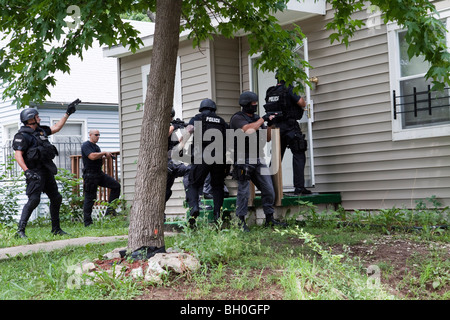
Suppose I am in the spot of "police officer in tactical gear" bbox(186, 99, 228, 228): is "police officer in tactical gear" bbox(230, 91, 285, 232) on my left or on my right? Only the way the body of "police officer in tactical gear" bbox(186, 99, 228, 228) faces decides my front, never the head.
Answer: on my right

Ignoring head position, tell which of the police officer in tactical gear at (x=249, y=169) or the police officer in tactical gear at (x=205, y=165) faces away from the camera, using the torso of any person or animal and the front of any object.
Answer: the police officer in tactical gear at (x=205, y=165)

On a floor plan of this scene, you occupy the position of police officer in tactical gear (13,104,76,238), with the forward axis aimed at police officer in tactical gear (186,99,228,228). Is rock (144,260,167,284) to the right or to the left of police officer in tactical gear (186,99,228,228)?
right

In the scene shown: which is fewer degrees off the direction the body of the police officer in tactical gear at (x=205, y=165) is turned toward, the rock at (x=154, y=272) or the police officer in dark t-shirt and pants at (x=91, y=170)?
the police officer in dark t-shirt and pants

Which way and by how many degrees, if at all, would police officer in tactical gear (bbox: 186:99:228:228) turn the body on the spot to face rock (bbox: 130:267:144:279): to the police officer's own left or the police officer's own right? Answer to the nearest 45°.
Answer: approximately 180°

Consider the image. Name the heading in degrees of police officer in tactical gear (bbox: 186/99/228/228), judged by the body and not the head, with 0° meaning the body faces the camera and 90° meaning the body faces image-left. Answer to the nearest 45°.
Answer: approximately 180°

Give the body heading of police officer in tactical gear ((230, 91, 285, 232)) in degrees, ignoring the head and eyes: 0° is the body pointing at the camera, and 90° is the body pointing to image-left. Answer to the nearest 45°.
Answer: approximately 315°
